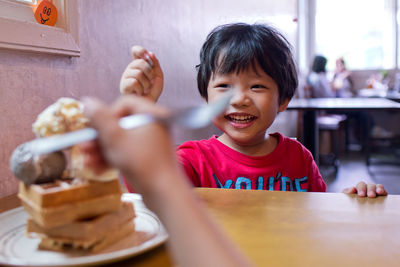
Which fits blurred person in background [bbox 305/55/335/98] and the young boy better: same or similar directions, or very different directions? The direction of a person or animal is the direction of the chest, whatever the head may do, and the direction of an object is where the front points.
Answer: very different directions

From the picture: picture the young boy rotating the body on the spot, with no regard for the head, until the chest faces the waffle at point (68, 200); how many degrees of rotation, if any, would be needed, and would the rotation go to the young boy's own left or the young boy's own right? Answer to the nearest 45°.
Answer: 0° — they already face it

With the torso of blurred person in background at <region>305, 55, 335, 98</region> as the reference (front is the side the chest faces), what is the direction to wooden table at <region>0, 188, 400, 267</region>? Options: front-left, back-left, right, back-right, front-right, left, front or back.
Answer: back

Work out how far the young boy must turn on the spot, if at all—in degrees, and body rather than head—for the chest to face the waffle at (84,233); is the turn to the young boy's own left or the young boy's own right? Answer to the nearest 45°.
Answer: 0° — they already face it

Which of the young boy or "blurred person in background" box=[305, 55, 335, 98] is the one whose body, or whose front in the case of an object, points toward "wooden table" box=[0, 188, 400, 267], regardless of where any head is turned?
the young boy

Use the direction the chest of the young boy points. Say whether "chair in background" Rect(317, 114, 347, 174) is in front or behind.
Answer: behind

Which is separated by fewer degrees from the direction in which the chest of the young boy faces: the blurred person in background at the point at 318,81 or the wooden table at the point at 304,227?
the wooden table

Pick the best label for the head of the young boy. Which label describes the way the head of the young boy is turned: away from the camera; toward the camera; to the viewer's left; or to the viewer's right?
toward the camera

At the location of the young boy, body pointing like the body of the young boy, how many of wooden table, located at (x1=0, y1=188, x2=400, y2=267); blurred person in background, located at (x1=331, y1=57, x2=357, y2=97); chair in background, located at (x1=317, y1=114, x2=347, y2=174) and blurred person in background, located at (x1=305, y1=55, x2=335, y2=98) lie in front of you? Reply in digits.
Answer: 1

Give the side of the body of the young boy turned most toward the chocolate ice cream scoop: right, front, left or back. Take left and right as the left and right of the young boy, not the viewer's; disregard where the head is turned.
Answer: front

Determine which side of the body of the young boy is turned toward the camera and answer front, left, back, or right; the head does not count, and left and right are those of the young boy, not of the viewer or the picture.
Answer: front
